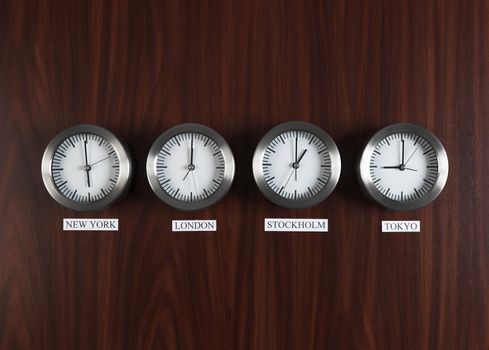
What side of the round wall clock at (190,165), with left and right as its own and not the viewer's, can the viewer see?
front

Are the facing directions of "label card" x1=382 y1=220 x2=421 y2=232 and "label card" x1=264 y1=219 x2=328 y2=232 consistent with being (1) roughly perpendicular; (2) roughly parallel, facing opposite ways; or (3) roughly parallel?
roughly parallel

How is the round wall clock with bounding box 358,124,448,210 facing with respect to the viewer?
toward the camera

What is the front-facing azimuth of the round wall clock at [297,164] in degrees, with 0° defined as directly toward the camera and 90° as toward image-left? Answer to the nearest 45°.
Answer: approximately 0°

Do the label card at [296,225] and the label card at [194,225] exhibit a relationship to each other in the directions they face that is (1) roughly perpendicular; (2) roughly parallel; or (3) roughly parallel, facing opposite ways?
roughly parallel

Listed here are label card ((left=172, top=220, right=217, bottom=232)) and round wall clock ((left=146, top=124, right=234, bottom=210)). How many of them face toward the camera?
2

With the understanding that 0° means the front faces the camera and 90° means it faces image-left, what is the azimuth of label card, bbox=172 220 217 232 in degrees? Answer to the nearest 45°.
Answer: approximately 0°

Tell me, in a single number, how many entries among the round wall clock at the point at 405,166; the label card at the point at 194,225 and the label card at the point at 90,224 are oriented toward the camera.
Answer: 3
